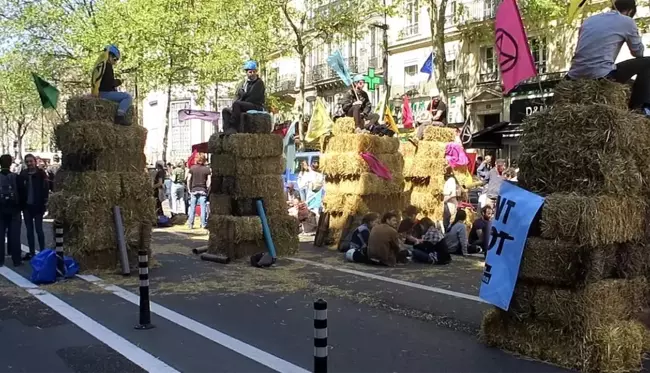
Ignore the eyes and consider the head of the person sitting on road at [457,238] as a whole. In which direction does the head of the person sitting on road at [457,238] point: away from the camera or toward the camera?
away from the camera

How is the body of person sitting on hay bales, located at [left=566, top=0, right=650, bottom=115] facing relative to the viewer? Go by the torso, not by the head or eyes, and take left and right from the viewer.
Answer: facing away from the viewer and to the right of the viewer

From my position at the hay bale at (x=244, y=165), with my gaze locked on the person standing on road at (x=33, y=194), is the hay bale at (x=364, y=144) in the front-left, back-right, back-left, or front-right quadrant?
back-right

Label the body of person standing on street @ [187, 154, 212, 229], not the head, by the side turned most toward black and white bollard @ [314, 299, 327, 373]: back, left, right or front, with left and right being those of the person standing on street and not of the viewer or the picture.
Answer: back

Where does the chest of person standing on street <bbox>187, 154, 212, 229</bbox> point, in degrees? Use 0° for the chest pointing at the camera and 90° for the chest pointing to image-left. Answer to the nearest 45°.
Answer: approximately 180°

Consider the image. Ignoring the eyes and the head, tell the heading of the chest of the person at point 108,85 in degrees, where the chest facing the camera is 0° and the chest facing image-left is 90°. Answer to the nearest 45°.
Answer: approximately 270°
